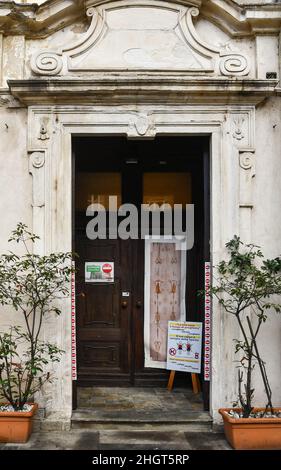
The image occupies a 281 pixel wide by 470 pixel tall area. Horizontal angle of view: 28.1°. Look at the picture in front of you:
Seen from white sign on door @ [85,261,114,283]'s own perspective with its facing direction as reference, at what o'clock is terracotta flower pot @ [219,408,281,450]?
The terracotta flower pot is roughly at 11 o'clock from the white sign on door.

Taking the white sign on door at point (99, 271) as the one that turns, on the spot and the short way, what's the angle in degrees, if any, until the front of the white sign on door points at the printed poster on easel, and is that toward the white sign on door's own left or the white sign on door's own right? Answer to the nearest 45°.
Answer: approximately 45° to the white sign on door's own left

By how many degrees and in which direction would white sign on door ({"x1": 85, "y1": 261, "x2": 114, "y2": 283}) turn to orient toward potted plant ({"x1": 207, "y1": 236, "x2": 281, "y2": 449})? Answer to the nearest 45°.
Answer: approximately 45° to its left

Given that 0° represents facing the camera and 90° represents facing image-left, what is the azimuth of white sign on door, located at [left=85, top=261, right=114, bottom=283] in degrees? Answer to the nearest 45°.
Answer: approximately 0°

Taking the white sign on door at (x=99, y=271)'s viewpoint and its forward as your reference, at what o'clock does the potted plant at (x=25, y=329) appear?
The potted plant is roughly at 1 o'clock from the white sign on door.
